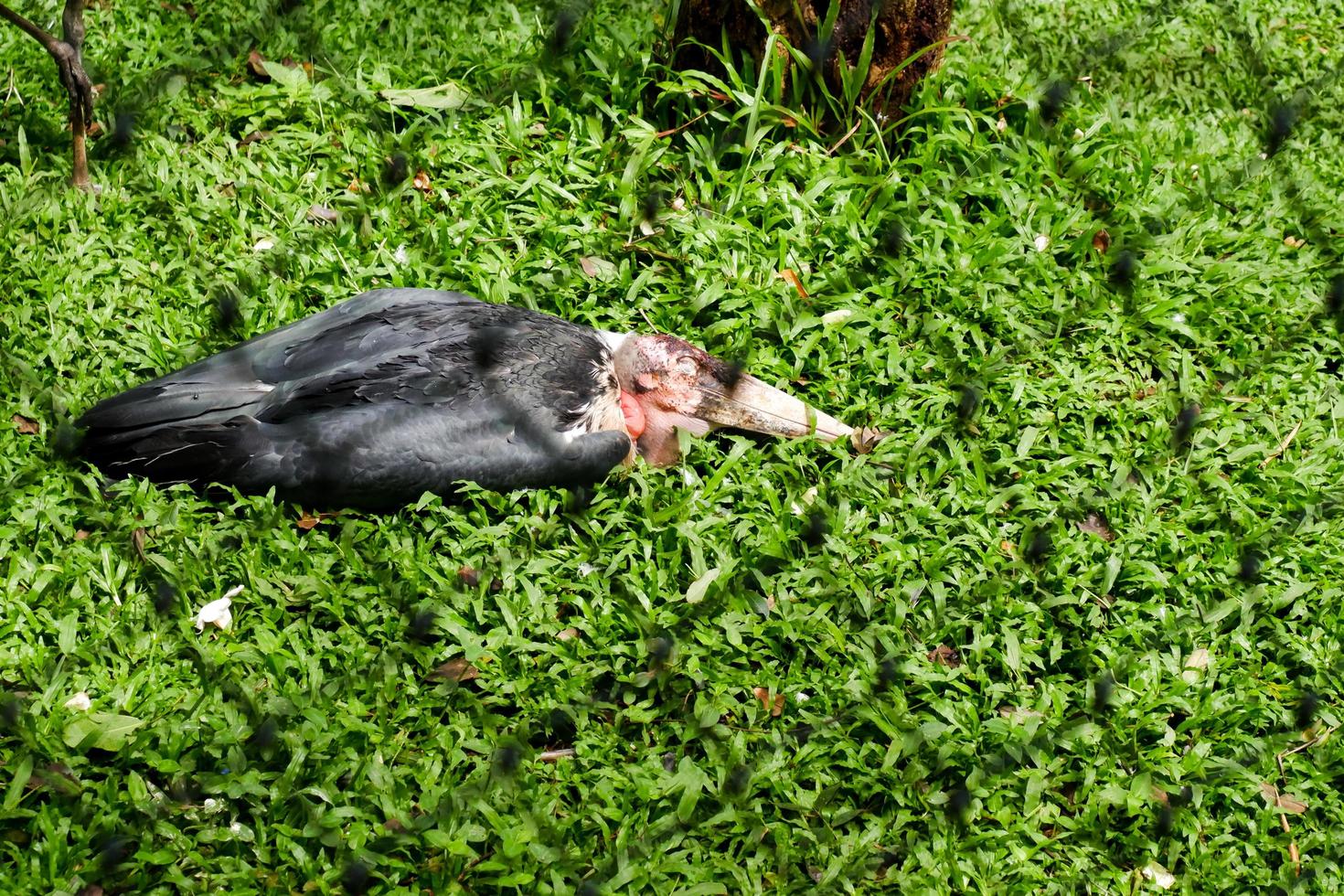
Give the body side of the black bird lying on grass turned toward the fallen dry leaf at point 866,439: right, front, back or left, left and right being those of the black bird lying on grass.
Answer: front

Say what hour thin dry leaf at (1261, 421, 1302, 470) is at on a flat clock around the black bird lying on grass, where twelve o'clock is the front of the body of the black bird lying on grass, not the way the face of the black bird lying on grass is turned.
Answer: The thin dry leaf is roughly at 12 o'clock from the black bird lying on grass.

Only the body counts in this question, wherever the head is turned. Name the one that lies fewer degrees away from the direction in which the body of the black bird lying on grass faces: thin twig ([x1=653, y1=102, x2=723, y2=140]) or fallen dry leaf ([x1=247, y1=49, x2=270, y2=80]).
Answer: the thin twig

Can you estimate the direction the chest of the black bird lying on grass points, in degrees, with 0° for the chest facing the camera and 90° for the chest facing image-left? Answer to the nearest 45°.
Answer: approximately 270°

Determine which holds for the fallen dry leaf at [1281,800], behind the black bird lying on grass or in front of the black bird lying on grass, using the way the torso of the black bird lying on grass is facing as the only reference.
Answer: in front

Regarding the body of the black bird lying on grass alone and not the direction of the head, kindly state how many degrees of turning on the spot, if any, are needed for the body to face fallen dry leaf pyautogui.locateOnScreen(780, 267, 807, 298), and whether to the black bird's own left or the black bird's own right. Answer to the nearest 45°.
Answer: approximately 45° to the black bird's own left

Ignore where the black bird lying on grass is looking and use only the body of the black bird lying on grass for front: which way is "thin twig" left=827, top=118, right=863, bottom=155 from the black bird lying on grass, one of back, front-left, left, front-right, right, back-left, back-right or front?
front-left

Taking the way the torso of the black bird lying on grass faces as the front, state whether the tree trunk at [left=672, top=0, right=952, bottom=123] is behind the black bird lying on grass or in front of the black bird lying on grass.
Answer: in front

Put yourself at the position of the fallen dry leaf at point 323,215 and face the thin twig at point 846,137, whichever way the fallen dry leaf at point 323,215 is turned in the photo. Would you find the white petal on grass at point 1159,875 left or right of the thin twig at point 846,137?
right
